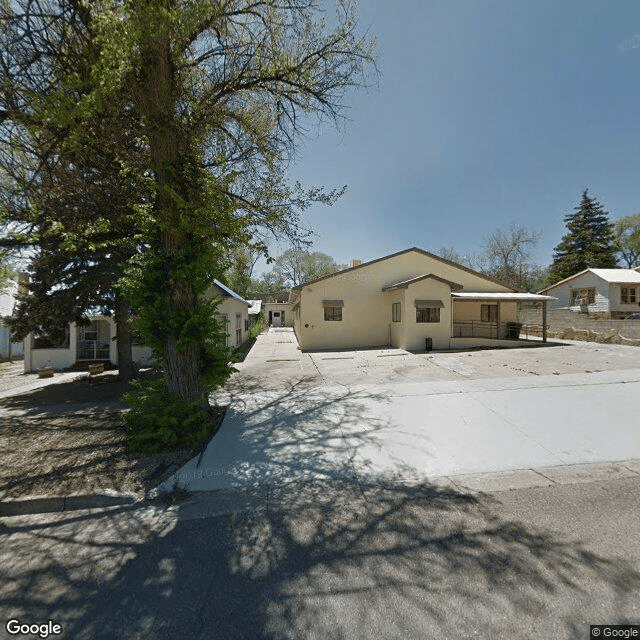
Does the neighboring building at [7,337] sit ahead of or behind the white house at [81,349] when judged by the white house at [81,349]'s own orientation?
behind

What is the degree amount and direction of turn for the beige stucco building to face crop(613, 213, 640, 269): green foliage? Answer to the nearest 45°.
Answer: approximately 135° to its left

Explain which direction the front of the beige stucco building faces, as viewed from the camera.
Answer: facing the viewer

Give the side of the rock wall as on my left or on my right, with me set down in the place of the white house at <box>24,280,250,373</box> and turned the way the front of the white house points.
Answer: on my left

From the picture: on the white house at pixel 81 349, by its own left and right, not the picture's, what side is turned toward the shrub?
front

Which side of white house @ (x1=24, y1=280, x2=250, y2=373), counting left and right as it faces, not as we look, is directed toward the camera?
front

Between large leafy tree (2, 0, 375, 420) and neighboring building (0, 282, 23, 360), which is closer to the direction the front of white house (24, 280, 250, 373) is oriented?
the large leafy tree

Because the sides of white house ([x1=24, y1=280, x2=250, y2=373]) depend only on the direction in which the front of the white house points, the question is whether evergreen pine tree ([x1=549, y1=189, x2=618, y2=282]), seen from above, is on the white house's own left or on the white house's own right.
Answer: on the white house's own left
